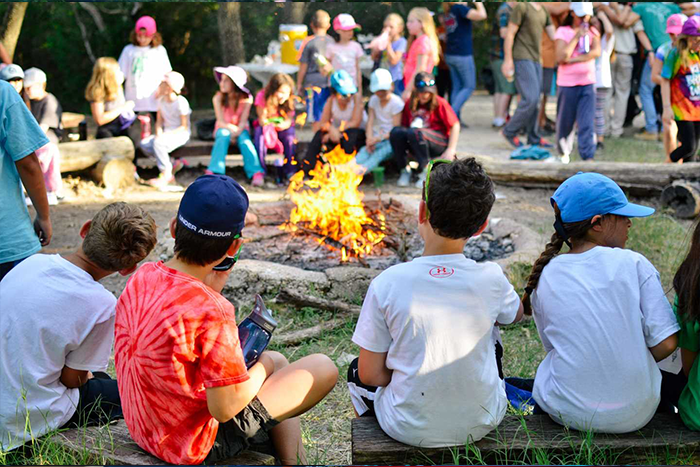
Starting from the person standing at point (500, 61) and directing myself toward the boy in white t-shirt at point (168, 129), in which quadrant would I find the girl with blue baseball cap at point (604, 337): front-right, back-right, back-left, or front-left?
front-left

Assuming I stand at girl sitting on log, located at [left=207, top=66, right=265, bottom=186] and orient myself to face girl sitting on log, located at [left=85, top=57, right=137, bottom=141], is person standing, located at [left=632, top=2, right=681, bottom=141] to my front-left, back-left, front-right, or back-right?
back-right

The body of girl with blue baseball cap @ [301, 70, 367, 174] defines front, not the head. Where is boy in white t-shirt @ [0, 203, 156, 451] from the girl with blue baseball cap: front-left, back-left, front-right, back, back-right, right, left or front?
front

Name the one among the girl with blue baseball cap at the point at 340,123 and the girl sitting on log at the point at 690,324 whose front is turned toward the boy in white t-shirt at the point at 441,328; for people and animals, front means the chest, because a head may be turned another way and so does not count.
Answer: the girl with blue baseball cap

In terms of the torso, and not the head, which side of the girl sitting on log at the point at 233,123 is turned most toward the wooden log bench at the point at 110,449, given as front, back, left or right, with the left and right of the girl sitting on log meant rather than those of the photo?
front

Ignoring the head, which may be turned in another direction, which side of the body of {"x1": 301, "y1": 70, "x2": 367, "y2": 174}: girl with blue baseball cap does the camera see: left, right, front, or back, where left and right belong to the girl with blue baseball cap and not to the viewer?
front

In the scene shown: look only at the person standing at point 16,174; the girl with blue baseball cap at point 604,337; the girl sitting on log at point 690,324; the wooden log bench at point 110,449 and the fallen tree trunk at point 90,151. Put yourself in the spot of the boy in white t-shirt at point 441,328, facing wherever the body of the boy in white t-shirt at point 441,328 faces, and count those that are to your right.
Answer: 2

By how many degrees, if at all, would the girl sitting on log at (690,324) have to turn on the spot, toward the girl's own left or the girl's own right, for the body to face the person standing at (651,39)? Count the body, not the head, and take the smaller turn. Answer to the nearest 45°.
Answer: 0° — they already face them

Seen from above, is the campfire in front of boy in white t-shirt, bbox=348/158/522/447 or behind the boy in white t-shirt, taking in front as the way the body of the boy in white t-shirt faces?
in front

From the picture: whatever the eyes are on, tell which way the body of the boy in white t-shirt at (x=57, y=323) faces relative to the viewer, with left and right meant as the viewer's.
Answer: facing away from the viewer and to the right of the viewer

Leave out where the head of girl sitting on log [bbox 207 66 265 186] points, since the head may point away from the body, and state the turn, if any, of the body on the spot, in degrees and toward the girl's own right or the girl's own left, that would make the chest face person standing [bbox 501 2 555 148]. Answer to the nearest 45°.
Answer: approximately 90° to the girl's own left

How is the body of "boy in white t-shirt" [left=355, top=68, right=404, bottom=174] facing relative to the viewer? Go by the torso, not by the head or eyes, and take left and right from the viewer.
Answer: facing the viewer and to the left of the viewer

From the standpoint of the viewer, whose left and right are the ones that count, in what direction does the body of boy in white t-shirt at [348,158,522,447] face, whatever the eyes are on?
facing away from the viewer

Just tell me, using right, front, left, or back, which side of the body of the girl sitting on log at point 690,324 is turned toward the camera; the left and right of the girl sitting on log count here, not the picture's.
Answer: back

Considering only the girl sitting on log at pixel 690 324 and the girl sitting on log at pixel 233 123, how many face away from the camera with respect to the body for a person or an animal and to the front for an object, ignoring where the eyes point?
1

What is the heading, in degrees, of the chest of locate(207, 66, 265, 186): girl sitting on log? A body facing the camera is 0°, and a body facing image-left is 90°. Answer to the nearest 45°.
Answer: approximately 0°

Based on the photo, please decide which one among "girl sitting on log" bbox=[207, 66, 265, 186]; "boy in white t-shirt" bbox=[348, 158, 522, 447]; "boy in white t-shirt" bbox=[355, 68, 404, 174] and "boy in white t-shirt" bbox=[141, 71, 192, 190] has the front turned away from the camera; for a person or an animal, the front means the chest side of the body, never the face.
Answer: "boy in white t-shirt" bbox=[348, 158, 522, 447]

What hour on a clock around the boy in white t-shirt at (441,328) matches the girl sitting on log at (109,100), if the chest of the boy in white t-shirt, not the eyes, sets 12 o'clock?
The girl sitting on log is roughly at 11 o'clock from the boy in white t-shirt.

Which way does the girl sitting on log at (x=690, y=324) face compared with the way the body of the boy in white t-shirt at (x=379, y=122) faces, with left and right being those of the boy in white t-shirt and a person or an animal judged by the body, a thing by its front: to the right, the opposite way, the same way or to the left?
the opposite way

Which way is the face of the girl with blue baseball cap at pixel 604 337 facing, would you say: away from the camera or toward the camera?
away from the camera

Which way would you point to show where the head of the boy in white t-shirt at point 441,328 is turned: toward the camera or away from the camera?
away from the camera
